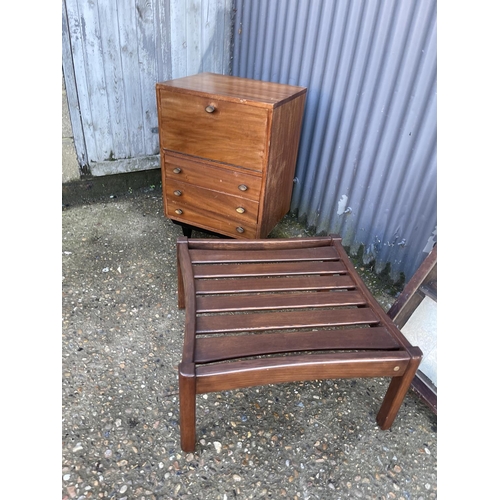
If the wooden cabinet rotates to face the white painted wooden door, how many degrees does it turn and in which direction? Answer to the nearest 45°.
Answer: approximately 90° to its right

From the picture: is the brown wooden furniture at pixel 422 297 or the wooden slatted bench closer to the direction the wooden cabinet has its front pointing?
the wooden slatted bench

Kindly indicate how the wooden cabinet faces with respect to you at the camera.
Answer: facing the viewer and to the left of the viewer

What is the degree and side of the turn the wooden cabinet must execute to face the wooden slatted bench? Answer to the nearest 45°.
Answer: approximately 45° to its left

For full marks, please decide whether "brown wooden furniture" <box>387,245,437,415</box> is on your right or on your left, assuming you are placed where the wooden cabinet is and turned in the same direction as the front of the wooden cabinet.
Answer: on your left

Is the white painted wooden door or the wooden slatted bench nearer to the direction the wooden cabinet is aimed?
the wooden slatted bench
